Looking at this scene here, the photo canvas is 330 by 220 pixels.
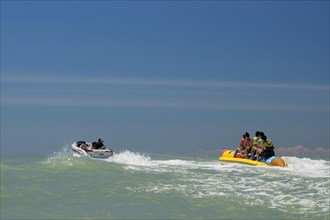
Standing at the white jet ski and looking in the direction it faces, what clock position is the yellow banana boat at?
The yellow banana boat is roughly at 7 o'clock from the white jet ski.

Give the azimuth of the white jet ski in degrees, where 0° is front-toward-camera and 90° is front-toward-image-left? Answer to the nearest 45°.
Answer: approximately 90°

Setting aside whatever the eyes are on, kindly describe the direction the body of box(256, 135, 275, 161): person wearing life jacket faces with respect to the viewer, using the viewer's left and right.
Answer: facing to the left of the viewer

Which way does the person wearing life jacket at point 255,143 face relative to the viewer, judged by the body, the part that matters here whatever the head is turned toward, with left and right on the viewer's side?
facing to the left of the viewer

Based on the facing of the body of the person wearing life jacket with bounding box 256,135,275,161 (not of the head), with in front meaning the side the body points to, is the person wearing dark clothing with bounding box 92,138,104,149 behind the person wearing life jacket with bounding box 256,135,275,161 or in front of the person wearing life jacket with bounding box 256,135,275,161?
in front

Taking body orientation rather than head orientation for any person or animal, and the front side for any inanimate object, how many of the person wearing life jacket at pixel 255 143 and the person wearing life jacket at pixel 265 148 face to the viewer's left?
2

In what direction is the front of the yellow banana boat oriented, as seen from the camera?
facing to the left of the viewer

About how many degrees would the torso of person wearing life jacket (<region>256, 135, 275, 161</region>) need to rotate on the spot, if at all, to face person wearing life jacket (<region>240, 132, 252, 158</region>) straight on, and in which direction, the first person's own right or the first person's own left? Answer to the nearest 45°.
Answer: approximately 45° to the first person's own right
